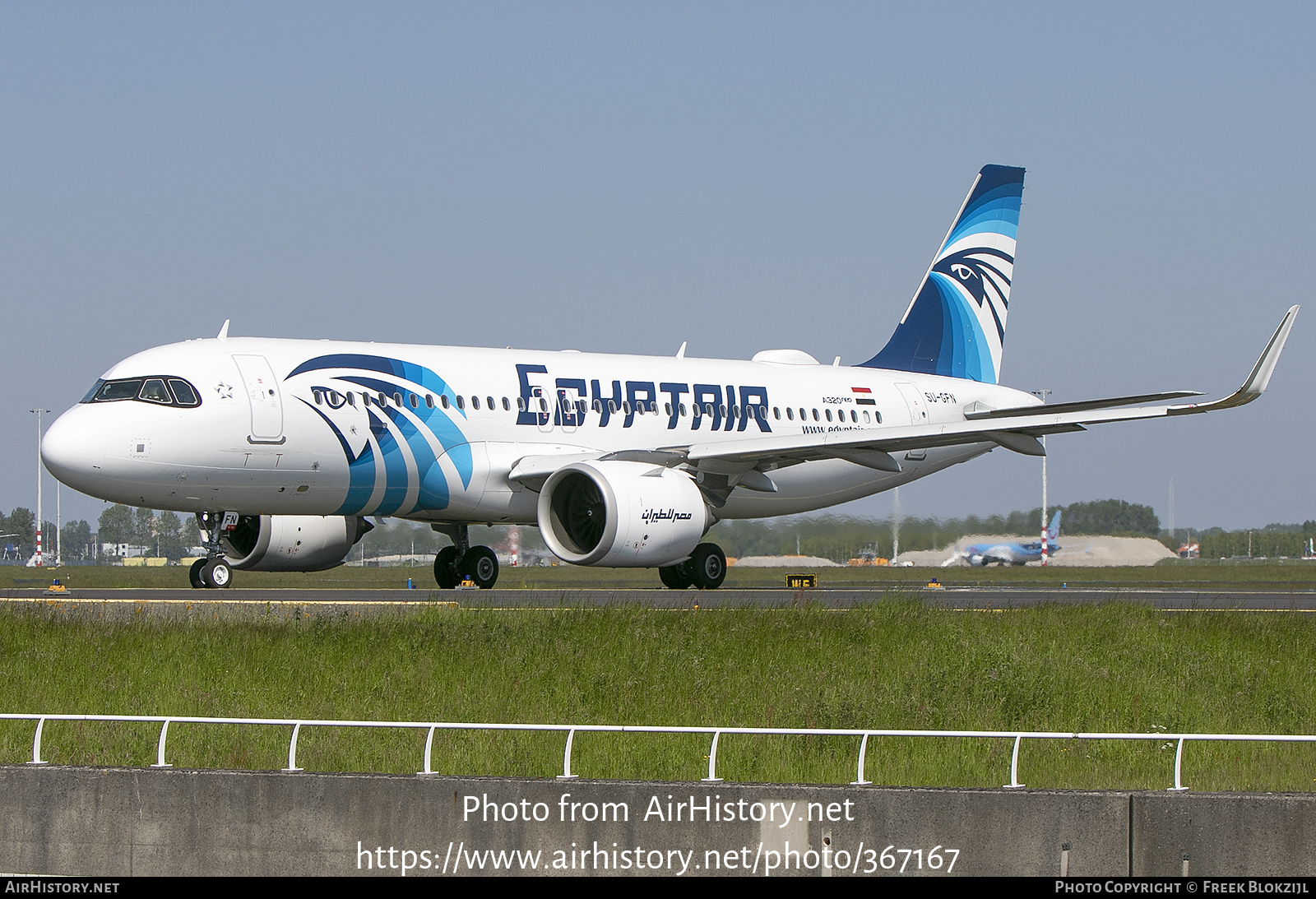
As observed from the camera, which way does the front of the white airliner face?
facing the viewer and to the left of the viewer

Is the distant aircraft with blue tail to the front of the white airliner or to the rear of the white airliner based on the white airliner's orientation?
to the rear

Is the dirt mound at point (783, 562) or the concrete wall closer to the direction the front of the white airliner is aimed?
the concrete wall

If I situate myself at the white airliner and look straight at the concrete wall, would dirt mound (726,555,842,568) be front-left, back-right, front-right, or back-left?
back-left

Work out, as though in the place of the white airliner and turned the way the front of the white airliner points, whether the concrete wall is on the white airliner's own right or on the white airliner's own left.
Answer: on the white airliner's own left

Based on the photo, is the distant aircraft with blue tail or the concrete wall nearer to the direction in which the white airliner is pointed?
the concrete wall

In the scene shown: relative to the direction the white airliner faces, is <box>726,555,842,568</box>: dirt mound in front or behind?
behind

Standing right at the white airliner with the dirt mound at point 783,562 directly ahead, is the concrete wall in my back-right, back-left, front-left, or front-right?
back-right
